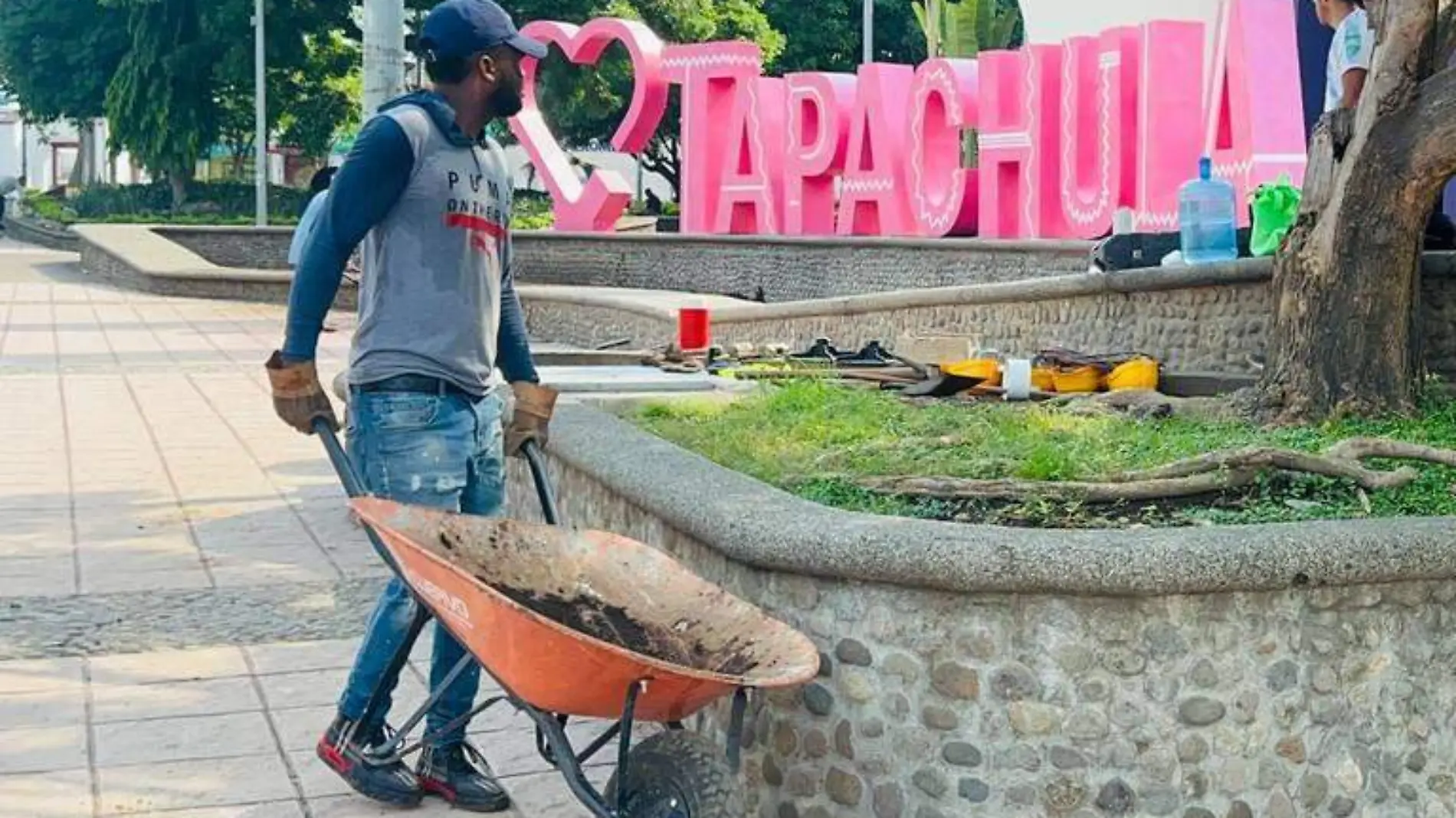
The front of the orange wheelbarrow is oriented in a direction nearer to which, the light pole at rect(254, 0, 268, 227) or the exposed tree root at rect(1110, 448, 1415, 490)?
the exposed tree root

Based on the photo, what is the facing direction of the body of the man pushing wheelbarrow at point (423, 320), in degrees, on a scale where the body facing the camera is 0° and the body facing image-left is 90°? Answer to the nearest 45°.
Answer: approximately 315°

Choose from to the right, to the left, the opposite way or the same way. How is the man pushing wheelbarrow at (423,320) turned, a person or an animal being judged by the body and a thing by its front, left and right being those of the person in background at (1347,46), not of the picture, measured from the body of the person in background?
the opposite way

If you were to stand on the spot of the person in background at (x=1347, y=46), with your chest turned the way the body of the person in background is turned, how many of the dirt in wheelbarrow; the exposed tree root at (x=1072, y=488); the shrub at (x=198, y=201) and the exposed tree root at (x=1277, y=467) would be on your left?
3

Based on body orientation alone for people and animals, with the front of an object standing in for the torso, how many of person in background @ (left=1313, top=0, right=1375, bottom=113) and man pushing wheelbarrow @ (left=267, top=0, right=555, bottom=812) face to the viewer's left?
1

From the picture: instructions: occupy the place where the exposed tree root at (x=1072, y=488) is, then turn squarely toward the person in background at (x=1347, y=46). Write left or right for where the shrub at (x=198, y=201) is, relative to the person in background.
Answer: left

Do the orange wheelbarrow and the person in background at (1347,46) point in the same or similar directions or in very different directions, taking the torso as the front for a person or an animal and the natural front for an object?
very different directions

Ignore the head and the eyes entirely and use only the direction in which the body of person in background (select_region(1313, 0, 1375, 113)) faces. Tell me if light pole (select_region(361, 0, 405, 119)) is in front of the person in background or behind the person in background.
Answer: in front

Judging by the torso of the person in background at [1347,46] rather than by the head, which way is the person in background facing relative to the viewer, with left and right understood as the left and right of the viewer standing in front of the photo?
facing to the left of the viewer

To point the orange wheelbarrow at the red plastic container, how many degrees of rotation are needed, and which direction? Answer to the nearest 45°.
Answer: approximately 135° to its left

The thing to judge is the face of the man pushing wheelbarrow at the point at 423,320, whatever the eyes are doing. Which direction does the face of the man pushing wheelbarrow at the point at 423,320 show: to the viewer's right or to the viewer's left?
to the viewer's right
